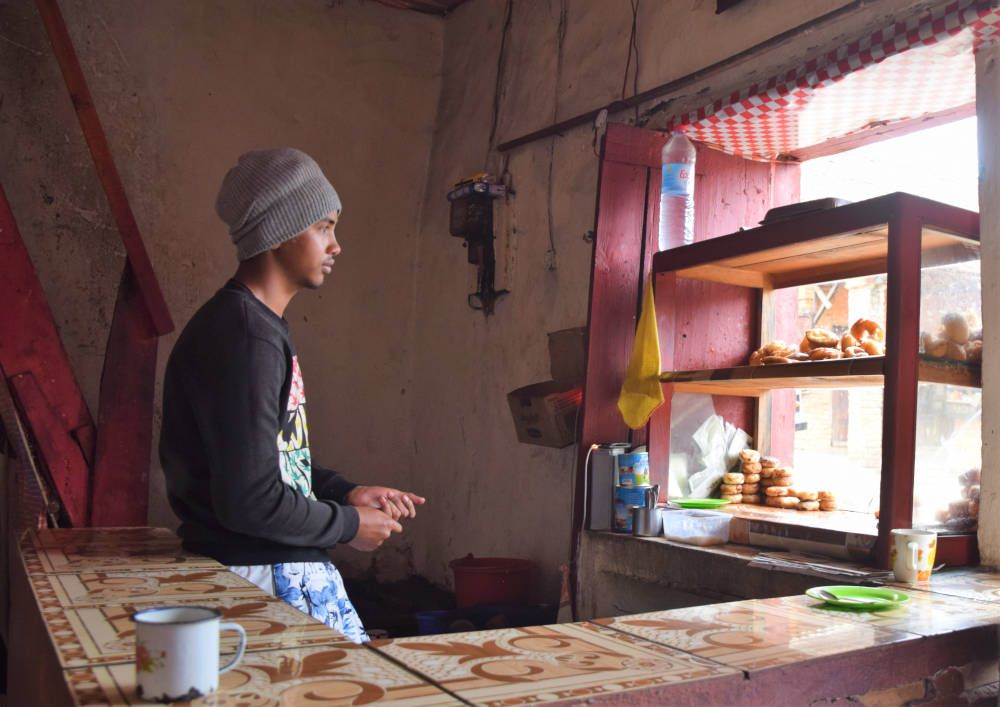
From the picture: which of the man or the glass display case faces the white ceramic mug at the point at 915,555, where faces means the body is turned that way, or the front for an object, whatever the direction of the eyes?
the man

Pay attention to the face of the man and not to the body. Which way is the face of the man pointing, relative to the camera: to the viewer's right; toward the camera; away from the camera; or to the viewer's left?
to the viewer's right

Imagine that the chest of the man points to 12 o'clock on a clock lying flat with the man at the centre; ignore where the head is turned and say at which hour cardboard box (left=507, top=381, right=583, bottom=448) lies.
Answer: The cardboard box is roughly at 10 o'clock from the man.

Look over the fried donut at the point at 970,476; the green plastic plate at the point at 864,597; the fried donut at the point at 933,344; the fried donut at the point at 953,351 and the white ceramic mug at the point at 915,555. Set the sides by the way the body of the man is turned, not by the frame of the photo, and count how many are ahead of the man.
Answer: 5

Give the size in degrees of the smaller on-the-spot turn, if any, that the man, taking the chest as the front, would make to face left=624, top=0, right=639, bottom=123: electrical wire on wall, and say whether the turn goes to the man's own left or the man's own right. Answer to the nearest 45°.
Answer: approximately 45° to the man's own left

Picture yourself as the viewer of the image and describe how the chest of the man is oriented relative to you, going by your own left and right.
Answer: facing to the right of the viewer

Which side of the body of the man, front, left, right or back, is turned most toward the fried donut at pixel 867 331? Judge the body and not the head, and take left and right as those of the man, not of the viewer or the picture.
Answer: front

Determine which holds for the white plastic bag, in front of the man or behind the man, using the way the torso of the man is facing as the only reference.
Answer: in front

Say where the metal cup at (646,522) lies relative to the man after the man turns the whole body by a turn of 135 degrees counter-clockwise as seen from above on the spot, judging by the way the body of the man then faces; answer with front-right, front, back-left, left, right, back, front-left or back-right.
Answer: right
